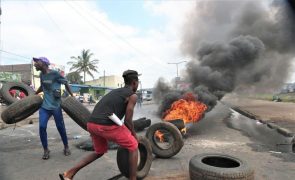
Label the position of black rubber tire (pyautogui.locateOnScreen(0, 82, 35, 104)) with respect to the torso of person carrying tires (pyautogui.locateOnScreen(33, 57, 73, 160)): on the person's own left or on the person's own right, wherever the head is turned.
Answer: on the person's own right

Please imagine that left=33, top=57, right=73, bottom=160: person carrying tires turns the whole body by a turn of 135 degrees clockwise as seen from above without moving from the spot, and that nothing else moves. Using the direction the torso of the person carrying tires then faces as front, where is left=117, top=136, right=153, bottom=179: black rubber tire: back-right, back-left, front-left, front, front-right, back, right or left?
back-right

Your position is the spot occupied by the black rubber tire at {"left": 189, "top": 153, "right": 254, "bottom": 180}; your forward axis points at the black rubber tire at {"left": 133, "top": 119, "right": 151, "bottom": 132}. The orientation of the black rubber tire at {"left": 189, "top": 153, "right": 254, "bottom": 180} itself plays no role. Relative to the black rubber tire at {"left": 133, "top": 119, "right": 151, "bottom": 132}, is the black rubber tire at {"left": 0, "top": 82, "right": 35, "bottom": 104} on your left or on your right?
left

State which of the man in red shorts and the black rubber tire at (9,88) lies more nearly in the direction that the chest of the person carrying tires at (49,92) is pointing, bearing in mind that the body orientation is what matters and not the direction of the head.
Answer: the man in red shorts

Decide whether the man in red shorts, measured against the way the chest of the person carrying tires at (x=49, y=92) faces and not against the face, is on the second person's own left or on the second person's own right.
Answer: on the second person's own left

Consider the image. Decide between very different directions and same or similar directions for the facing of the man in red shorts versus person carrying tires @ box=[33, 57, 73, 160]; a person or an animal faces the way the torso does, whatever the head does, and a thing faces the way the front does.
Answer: very different directions
